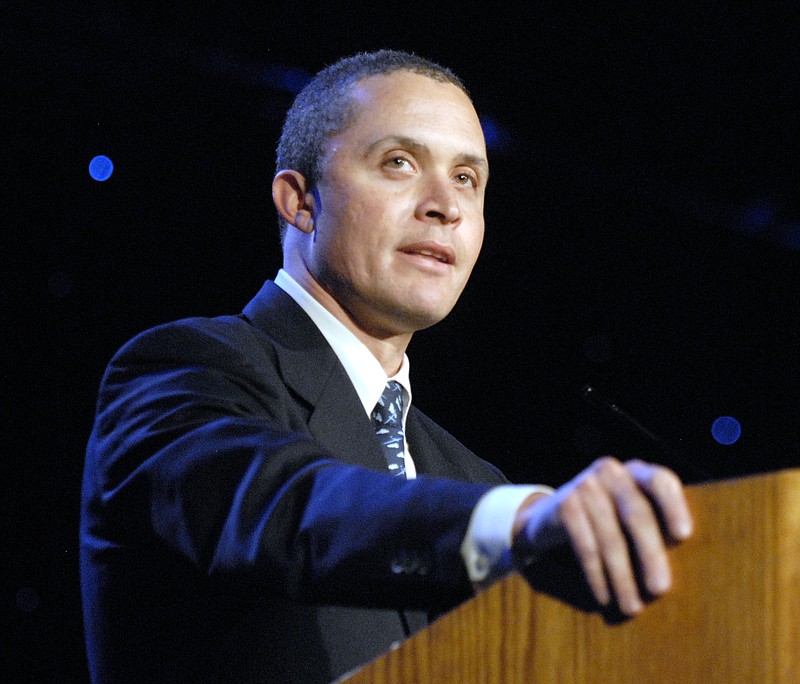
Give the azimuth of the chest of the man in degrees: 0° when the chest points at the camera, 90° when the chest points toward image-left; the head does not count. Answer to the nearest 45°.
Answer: approximately 315°

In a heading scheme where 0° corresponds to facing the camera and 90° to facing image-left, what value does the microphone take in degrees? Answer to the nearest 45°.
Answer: approximately 90°

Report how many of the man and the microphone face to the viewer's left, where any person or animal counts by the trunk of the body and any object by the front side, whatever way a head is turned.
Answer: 1

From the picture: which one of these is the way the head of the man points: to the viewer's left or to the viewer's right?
to the viewer's right
